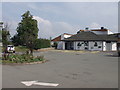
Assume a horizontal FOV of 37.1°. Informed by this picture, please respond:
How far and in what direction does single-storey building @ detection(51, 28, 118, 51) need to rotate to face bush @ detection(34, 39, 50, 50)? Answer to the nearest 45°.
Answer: approximately 90° to its right

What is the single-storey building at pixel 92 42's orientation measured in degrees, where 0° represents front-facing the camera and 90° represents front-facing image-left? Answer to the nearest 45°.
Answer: approximately 0°
